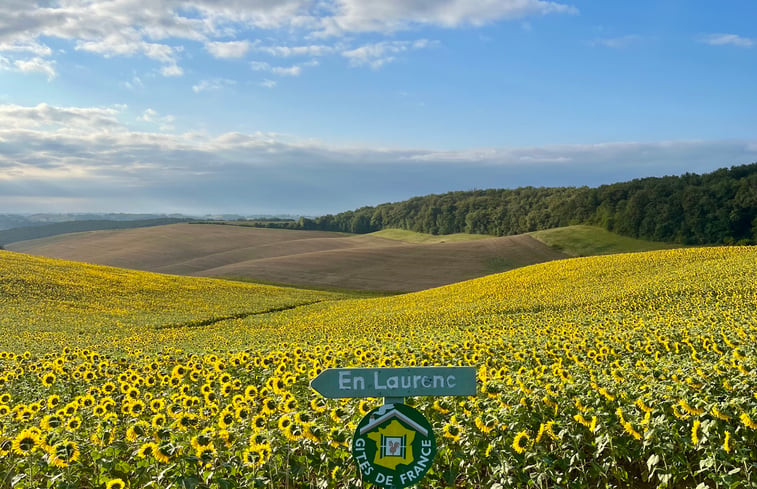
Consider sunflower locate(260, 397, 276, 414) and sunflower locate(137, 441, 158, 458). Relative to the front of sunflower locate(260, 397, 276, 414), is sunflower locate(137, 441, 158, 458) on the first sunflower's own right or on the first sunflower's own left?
on the first sunflower's own right

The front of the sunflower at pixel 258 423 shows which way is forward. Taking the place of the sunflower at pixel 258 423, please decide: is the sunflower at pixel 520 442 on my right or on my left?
on my left

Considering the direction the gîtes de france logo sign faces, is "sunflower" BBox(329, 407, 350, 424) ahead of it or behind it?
behind

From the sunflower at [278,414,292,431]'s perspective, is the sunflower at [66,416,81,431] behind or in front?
behind

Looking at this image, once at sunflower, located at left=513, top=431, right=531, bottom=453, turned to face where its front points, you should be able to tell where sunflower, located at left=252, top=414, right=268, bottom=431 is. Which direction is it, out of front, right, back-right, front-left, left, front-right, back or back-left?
back-right

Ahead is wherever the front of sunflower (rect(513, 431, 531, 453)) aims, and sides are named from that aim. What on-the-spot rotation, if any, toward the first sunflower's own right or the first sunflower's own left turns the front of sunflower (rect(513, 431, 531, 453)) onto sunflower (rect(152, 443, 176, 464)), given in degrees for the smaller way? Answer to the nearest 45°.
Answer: approximately 135° to the first sunflower's own right

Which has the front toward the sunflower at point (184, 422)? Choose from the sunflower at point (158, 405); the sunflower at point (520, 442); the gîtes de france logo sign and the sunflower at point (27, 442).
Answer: the sunflower at point (158, 405)

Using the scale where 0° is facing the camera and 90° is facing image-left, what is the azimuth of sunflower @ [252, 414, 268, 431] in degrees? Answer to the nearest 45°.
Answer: approximately 0°
